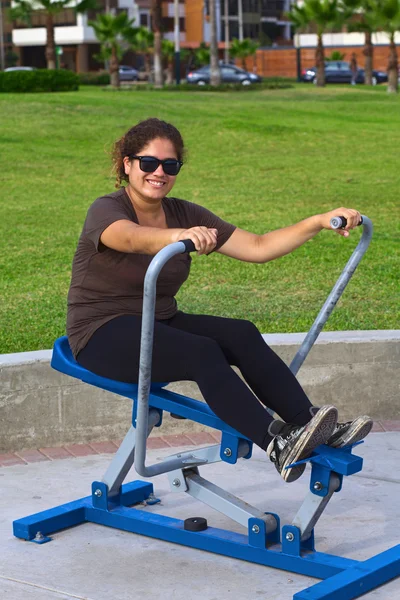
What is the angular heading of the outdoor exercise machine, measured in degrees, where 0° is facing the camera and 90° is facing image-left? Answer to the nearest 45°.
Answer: approximately 315°

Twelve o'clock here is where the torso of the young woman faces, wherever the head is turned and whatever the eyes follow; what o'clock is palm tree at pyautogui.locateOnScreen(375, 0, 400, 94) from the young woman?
The palm tree is roughly at 8 o'clock from the young woman.

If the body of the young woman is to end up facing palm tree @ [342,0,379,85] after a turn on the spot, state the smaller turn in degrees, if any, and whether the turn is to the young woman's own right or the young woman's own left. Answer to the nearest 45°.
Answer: approximately 135° to the young woman's own left

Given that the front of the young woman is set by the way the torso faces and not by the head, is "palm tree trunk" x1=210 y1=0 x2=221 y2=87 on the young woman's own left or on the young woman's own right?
on the young woman's own left

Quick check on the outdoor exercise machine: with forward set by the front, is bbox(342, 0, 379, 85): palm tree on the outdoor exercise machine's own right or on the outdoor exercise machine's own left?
on the outdoor exercise machine's own left

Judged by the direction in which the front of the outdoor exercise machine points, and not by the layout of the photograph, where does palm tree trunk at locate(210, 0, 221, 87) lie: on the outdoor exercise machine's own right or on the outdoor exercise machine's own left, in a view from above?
on the outdoor exercise machine's own left

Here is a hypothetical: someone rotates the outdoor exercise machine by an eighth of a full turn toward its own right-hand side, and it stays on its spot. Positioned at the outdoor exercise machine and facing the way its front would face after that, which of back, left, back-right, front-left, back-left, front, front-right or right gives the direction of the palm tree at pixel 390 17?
back

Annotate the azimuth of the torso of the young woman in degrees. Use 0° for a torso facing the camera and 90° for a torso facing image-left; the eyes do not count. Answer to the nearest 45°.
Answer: approximately 315°
